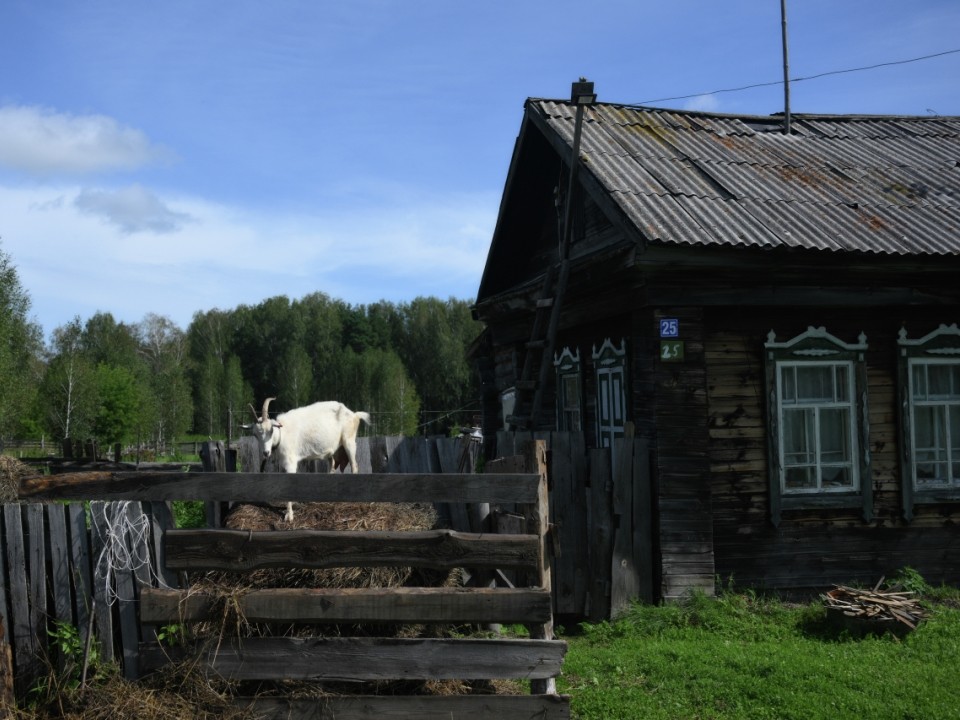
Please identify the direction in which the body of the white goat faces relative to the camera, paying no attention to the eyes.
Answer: to the viewer's left

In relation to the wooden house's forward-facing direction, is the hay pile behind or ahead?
ahead

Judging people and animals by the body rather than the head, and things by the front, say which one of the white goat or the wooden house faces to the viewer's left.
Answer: the white goat

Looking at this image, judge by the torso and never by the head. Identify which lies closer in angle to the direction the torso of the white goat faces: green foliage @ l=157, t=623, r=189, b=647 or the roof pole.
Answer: the green foliage

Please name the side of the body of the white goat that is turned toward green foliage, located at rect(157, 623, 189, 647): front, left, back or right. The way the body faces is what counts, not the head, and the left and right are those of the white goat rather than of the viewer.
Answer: left

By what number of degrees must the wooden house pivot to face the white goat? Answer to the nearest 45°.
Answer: approximately 90° to its right

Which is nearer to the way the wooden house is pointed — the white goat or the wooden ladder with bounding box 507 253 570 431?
the white goat

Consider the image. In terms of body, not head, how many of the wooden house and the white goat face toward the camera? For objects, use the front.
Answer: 1

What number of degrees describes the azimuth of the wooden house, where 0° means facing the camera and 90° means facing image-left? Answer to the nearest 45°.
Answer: approximately 0°

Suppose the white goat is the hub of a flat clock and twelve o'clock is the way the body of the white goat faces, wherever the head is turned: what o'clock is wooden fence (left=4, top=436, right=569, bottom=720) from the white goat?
The wooden fence is roughly at 9 o'clock from the white goat.

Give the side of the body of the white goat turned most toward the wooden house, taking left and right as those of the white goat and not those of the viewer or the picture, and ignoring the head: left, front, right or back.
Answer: back
